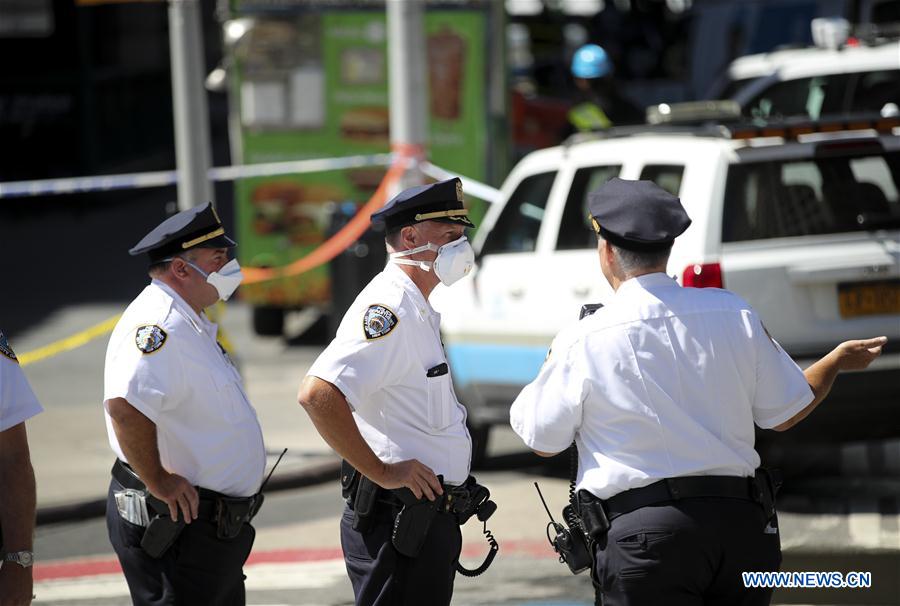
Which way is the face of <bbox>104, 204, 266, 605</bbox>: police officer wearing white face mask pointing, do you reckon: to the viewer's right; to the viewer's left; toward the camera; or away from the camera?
to the viewer's right

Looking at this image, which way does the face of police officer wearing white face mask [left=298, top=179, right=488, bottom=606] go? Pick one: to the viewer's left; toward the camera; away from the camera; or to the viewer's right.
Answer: to the viewer's right

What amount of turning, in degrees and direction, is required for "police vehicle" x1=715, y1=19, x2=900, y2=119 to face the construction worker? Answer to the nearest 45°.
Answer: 0° — it already faces them

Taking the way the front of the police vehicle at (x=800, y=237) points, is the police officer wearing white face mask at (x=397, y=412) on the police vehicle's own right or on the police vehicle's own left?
on the police vehicle's own left

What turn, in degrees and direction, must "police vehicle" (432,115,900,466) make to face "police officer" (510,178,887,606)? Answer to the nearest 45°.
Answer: approximately 135° to its left

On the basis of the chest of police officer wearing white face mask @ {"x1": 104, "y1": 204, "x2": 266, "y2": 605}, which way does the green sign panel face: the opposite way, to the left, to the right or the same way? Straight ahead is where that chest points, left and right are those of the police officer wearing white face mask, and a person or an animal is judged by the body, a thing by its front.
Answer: to the right

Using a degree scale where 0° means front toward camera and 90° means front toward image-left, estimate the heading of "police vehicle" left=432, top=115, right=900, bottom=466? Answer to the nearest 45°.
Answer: approximately 135°

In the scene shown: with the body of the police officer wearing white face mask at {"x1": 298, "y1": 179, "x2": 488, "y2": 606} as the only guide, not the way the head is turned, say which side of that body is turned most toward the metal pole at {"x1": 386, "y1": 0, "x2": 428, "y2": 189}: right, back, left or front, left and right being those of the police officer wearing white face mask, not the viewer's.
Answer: left

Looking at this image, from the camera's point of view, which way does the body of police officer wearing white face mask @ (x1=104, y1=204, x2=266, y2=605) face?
to the viewer's right
